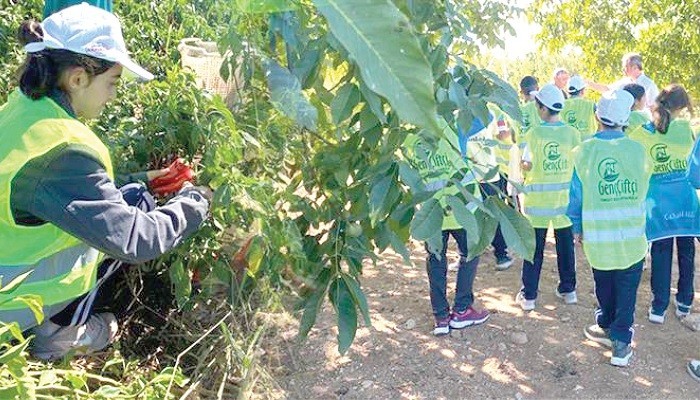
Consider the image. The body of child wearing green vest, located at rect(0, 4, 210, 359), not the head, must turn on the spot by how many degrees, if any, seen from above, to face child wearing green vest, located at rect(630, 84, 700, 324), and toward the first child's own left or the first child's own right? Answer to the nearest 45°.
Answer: approximately 45° to the first child's own left

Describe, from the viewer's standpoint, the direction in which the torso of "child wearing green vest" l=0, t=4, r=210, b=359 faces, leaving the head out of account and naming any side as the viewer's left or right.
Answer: facing to the right of the viewer

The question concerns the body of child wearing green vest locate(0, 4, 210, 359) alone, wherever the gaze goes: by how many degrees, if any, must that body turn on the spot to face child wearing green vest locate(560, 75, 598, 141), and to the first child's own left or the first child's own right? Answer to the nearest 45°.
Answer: approximately 45° to the first child's own left

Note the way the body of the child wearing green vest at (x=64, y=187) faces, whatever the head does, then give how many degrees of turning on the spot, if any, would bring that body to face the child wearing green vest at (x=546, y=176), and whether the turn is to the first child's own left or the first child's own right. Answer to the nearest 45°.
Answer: approximately 45° to the first child's own left

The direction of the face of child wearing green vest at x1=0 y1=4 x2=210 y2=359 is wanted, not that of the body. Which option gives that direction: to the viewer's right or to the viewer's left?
to the viewer's right

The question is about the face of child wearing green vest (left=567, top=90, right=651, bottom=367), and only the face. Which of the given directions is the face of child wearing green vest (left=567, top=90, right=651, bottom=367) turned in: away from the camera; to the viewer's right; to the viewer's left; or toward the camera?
away from the camera
